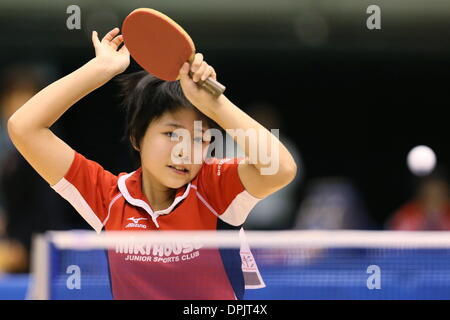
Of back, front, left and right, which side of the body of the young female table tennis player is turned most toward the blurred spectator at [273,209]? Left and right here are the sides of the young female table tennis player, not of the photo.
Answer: back

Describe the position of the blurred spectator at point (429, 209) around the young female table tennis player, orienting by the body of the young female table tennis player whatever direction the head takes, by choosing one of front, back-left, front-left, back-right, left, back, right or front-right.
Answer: back-left

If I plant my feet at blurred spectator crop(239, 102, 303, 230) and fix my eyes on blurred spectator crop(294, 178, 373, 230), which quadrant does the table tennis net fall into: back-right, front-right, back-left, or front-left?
back-right

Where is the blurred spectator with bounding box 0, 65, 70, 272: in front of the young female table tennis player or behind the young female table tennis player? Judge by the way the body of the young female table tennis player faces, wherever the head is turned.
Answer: behind

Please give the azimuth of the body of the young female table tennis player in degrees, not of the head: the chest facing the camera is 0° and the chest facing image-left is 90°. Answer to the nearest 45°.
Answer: approximately 0°
